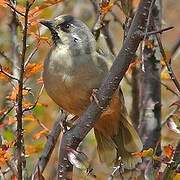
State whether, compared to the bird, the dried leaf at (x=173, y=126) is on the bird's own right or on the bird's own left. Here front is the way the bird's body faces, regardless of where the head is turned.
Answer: on the bird's own left

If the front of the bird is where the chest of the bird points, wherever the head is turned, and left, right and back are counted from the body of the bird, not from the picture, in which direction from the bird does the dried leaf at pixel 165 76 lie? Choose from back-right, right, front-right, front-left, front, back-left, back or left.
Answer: back

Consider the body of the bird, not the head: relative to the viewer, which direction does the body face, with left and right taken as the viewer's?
facing the viewer and to the left of the viewer

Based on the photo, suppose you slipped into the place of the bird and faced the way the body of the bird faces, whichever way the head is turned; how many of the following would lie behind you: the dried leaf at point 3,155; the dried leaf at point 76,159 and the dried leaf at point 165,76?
1

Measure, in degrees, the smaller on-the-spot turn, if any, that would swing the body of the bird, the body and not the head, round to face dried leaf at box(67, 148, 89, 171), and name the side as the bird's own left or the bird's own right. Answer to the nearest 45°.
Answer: approximately 45° to the bird's own left
